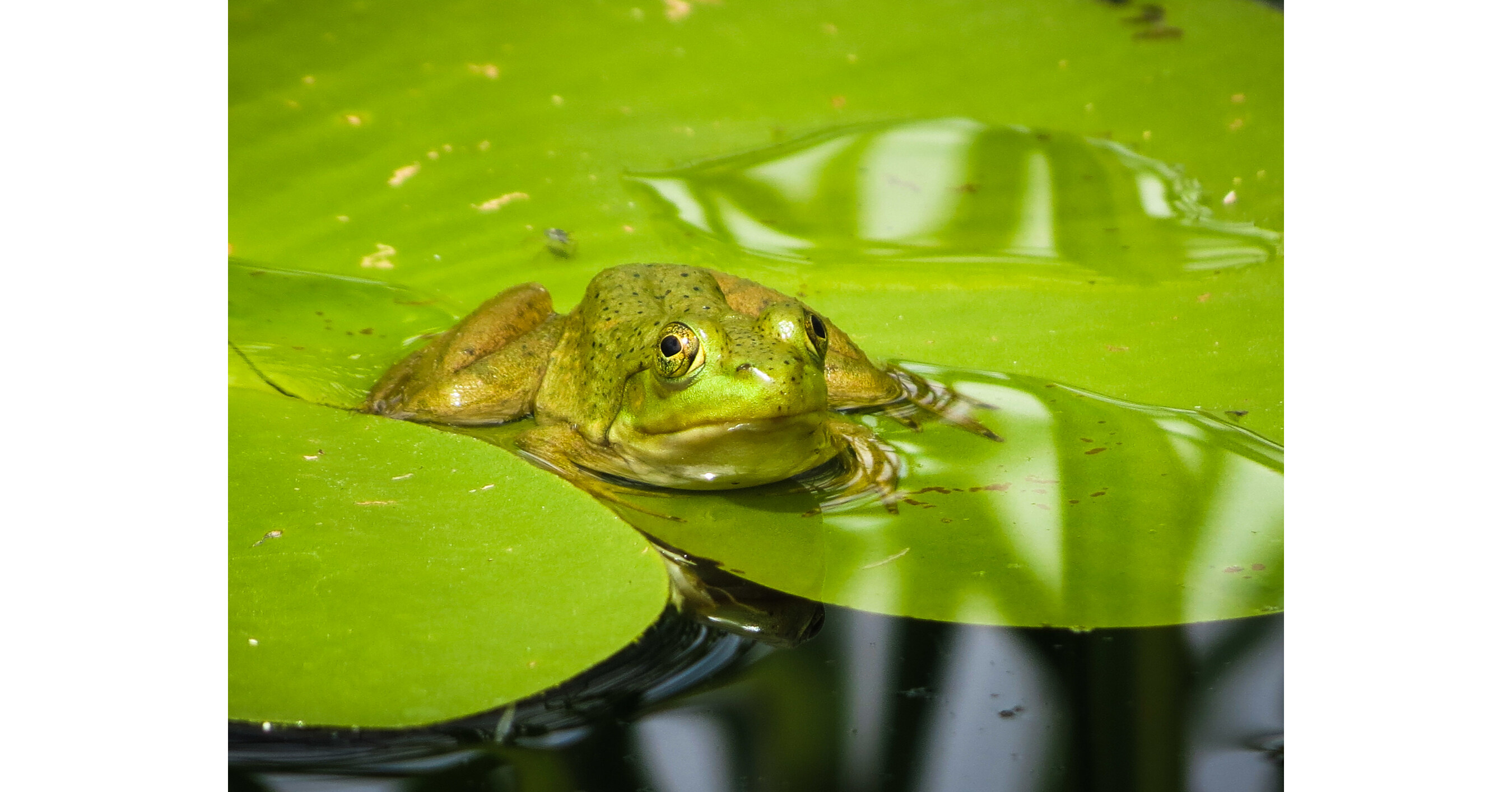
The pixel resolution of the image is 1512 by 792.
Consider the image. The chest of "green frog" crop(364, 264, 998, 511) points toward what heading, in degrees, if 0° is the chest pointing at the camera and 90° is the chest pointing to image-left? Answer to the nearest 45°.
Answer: approximately 315°

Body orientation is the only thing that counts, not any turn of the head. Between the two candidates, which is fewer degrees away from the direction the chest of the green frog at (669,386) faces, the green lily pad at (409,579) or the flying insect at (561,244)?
the green lily pad

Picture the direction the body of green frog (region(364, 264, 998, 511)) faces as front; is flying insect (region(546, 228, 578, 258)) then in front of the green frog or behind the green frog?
behind
